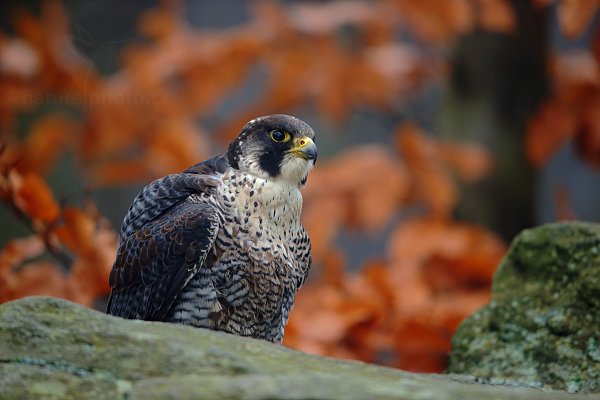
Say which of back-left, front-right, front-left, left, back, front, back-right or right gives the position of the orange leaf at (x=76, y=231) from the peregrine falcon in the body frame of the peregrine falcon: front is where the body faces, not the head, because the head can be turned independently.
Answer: back

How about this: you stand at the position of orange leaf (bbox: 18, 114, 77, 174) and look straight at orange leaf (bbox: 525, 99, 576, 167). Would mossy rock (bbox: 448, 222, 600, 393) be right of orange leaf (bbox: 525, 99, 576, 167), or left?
right

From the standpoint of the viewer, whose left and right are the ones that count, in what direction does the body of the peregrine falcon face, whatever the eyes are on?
facing the viewer and to the right of the viewer

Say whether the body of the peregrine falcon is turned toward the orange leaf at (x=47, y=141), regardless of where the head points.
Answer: no

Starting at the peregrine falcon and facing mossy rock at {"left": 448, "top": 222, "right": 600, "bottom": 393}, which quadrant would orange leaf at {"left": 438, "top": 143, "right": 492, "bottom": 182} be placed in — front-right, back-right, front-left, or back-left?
front-left

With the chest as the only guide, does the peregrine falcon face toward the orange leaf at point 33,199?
no

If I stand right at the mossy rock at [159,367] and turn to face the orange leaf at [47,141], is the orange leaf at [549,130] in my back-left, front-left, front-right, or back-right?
front-right

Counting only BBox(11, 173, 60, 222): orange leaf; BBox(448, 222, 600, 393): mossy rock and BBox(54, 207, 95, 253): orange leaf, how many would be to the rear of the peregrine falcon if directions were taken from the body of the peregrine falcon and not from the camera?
2

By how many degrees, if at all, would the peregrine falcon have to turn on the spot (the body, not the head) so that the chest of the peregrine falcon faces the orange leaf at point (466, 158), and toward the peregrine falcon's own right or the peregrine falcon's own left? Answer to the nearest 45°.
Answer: approximately 90° to the peregrine falcon's own left

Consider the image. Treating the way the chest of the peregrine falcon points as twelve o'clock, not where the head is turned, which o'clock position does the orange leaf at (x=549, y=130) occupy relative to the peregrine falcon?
The orange leaf is roughly at 9 o'clock from the peregrine falcon.

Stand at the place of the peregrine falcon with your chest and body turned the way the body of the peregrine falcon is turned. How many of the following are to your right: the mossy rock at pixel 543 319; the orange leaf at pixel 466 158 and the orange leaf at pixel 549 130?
0
